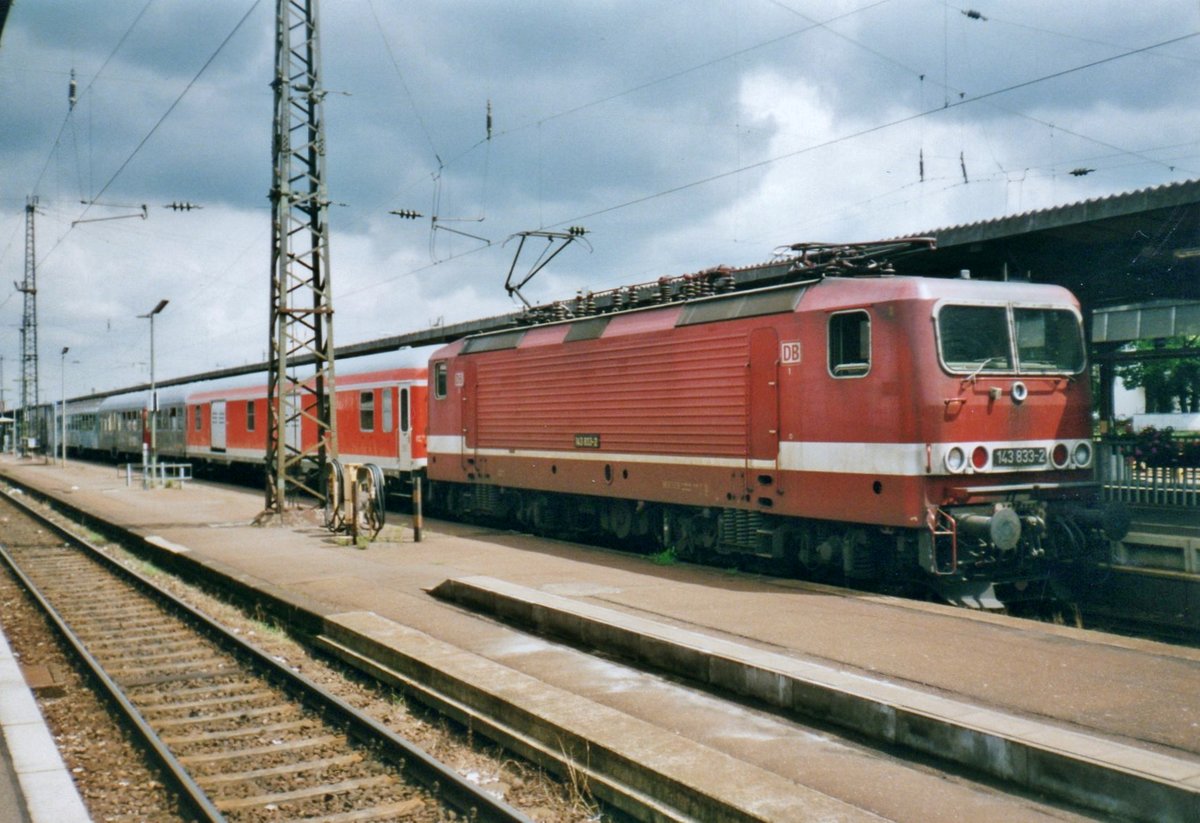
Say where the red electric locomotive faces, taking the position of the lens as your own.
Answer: facing the viewer and to the right of the viewer

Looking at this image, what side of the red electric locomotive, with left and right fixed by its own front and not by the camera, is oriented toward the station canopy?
left
